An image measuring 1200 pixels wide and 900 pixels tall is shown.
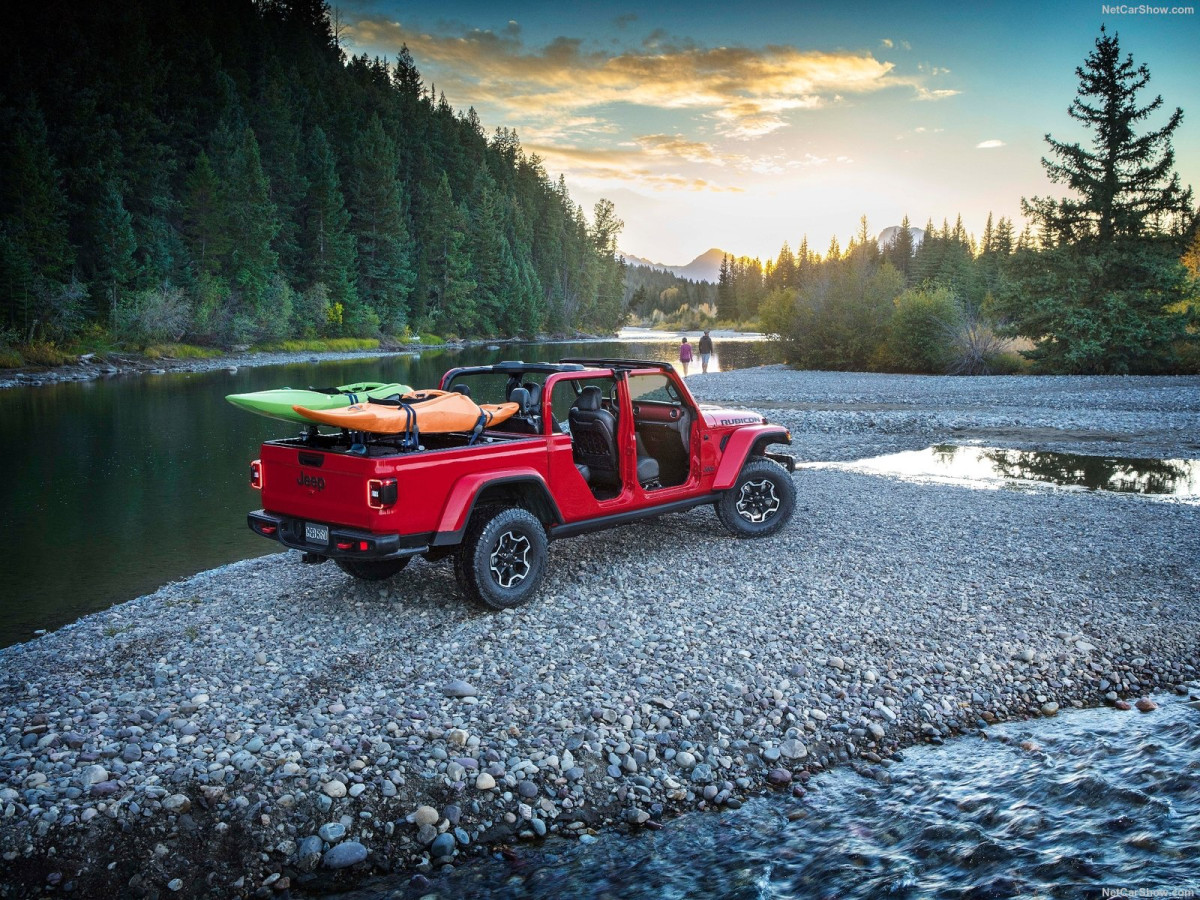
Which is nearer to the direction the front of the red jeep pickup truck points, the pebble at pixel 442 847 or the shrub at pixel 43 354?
the shrub

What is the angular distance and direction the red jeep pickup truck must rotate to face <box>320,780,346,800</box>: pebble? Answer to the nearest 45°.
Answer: approximately 135° to its right

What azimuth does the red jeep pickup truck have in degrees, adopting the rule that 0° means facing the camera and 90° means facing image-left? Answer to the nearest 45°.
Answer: approximately 225°

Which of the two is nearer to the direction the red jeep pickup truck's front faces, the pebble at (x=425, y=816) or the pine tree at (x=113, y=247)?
the pine tree

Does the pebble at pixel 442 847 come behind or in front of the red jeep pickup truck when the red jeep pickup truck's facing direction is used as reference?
behind

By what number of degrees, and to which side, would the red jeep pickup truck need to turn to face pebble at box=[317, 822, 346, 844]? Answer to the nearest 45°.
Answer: approximately 135° to its right

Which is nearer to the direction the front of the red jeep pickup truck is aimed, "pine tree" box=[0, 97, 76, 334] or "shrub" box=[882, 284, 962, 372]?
the shrub

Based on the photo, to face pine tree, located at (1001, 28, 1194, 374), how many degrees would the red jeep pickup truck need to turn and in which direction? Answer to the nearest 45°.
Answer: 0° — it already faces it

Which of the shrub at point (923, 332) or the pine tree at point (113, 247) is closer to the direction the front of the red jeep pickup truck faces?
the shrub

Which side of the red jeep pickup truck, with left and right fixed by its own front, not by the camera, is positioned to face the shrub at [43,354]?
left
